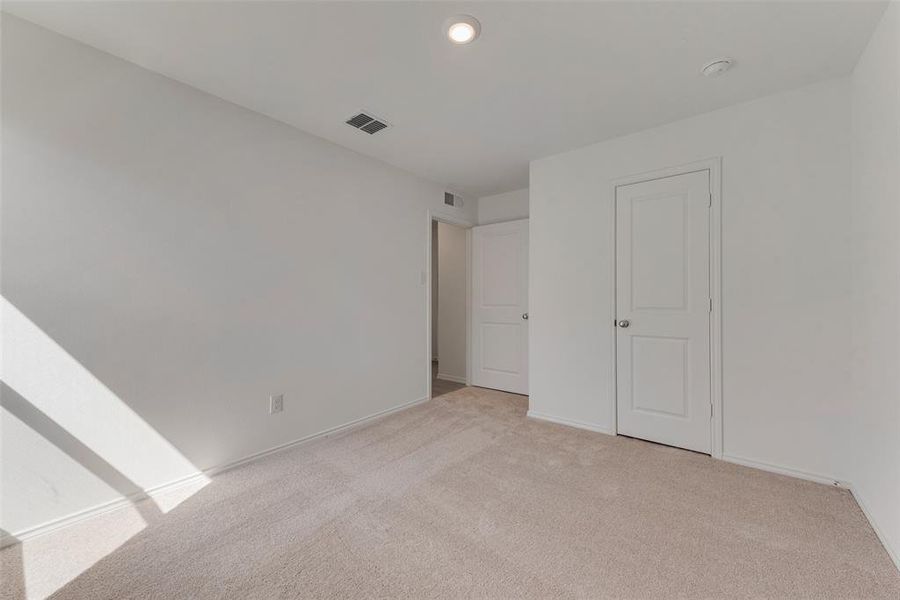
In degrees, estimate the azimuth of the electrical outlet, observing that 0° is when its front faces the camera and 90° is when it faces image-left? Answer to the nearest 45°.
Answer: approximately 315°

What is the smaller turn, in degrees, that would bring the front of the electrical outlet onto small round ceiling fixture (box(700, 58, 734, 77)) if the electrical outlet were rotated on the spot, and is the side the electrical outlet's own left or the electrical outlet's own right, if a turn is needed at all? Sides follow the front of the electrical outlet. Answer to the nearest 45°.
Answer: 0° — it already faces it

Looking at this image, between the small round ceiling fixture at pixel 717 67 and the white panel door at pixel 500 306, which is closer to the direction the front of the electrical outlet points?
the small round ceiling fixture

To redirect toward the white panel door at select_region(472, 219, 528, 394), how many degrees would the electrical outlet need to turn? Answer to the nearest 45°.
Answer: approximately 45° to its left
